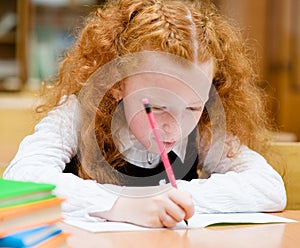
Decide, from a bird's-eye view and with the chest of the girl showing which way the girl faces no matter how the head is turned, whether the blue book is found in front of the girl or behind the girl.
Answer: in front

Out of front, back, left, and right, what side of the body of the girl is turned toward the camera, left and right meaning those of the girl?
front

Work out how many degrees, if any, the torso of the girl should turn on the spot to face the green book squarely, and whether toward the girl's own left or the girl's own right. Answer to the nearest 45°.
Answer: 0° — they already face it
